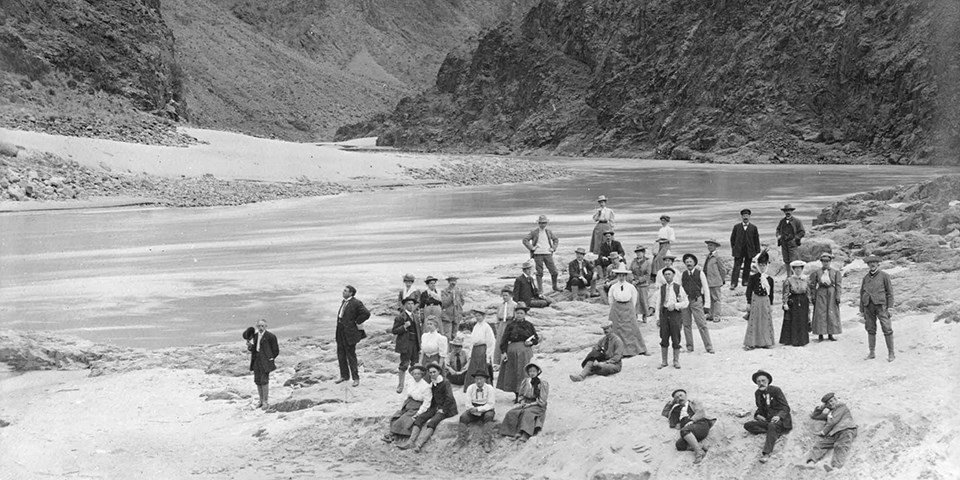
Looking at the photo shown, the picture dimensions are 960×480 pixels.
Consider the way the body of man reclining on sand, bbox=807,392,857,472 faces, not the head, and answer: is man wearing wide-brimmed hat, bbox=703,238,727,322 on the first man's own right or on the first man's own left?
on the first man's own right

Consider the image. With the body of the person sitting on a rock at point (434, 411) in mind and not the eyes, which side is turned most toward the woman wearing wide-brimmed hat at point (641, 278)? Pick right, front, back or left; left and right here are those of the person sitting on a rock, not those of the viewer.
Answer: back

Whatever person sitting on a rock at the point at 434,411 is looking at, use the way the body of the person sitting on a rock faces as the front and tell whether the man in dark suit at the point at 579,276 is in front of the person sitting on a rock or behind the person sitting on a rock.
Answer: behind

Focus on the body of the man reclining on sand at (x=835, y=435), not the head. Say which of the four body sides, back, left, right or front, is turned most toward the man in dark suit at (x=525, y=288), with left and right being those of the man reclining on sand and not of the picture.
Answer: right

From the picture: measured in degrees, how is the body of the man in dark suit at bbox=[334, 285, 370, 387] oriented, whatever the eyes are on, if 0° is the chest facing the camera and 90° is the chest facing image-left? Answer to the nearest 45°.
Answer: approximately 45°
